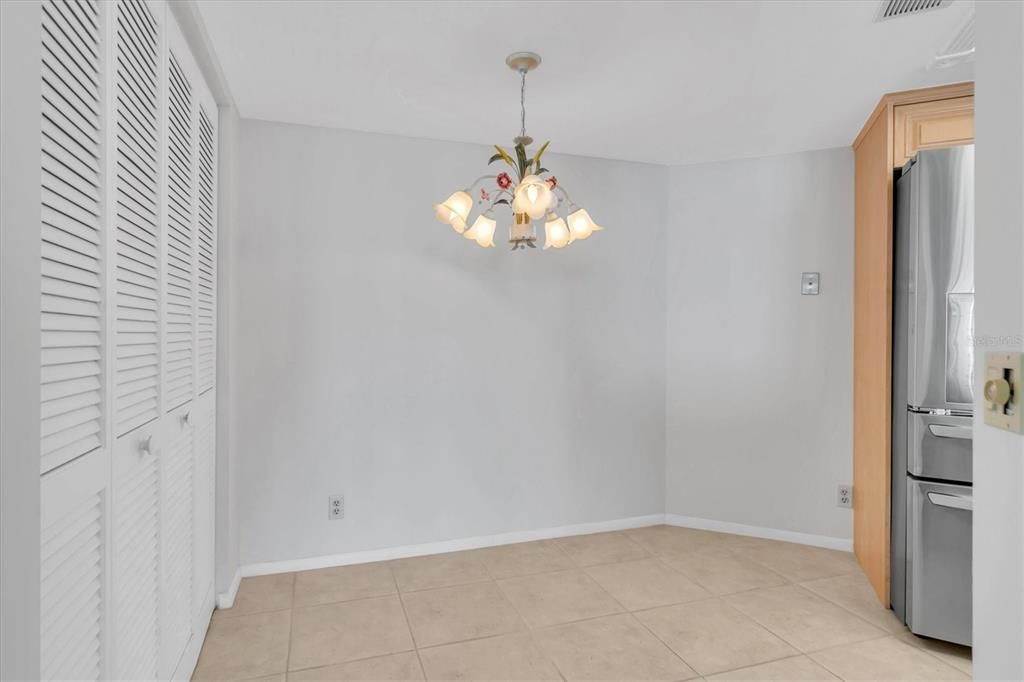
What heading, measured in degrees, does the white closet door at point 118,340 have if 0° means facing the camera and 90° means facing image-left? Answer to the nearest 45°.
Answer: approximately 315°

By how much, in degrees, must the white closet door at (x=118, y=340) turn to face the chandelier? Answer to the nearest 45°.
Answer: approximately 45° to its left

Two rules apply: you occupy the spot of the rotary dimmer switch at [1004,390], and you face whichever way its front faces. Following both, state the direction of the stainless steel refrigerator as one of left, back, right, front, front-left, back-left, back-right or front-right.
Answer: back-right

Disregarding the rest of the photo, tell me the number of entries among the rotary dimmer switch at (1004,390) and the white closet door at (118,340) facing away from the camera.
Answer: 0

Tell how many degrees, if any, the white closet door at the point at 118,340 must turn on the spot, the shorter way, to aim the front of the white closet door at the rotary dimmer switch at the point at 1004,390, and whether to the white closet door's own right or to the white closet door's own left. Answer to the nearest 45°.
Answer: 0° — it already faces it

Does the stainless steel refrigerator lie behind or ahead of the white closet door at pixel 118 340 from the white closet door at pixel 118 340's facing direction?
ahead

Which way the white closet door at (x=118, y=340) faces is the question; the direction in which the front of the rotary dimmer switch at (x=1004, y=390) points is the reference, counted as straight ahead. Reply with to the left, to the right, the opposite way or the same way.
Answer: the opposite way

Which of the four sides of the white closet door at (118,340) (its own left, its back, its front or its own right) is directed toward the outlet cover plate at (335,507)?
left

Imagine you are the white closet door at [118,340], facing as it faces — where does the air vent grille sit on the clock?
The air vent grille is roughly at 11 o'clock from the white closet door.

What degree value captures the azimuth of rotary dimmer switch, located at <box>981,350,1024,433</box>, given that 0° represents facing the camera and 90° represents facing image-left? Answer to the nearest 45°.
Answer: approximately 45°

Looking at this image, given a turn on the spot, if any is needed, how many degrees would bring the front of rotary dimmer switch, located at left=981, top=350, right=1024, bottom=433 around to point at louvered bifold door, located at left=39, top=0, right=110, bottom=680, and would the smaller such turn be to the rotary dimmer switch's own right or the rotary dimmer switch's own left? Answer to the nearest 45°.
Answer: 0° — it already faces it

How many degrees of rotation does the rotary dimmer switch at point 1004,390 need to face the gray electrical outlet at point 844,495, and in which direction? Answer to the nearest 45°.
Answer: approximately 135° to its right
